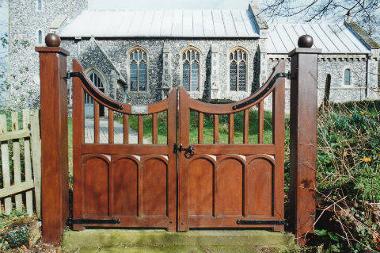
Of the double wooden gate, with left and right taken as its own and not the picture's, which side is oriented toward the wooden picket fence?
right

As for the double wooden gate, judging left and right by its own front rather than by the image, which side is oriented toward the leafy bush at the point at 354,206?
left

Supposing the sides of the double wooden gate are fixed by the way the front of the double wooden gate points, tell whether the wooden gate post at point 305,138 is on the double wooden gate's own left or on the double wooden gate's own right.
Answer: on the double wooden gate's own left

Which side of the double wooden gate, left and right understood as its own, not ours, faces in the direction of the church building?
back

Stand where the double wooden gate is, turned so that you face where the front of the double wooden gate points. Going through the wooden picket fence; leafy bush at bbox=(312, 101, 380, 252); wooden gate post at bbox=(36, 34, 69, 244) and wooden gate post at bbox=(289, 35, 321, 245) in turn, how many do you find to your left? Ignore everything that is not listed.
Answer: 2

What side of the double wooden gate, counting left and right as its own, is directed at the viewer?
front

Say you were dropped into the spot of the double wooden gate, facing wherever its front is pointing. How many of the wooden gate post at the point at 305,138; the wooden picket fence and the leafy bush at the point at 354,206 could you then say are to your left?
2

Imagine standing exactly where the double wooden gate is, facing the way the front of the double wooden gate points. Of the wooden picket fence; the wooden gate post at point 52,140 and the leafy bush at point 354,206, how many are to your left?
1

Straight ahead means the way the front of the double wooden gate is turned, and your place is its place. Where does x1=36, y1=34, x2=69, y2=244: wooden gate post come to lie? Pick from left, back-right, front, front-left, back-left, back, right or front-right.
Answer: right
